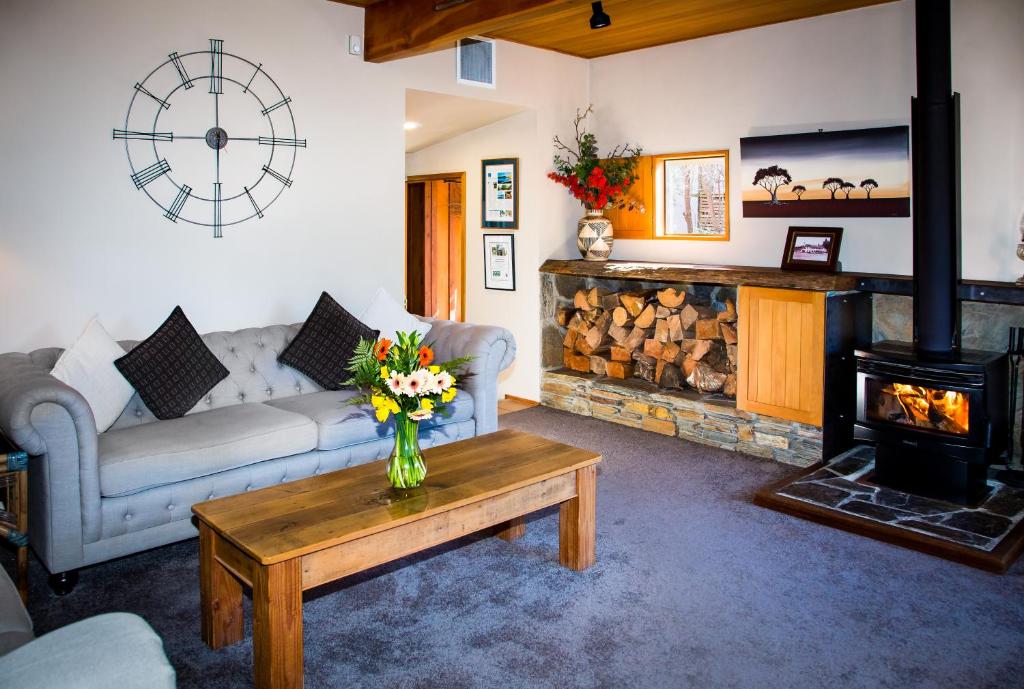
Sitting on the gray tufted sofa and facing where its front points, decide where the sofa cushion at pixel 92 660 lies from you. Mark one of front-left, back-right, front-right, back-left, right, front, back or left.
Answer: front-right

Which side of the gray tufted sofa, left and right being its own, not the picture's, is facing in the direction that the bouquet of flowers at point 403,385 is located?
front

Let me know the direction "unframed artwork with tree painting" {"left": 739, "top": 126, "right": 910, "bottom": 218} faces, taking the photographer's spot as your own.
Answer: facing the viewer and to the left of the viewer

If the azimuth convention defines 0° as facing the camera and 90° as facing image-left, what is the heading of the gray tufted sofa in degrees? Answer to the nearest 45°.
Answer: approximately 315°

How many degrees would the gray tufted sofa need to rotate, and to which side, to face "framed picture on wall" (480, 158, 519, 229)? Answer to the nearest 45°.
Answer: approximately 90° to its left

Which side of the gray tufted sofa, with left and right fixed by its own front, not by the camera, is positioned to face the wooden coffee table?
front

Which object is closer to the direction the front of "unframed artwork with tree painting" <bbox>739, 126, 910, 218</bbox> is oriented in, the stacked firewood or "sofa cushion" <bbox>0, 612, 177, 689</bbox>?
the sofa cushion

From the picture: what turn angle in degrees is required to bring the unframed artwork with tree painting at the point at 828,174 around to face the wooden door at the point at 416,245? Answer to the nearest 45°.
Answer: approximately 90° to its right

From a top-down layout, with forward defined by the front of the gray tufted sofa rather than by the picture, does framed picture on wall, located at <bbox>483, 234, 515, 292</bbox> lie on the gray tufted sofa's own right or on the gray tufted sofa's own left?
on the gray tufted sofa's own left

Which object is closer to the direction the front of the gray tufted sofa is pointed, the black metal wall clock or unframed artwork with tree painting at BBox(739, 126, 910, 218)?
the unframed artwork with tree painting

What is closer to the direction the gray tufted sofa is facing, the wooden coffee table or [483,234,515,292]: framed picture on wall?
the wooden coffee table

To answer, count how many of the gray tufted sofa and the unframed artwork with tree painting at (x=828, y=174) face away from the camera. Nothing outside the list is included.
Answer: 0

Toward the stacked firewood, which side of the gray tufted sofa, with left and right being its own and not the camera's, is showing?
left

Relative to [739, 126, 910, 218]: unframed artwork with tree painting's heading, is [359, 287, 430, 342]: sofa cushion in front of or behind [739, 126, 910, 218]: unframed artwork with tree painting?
in front
